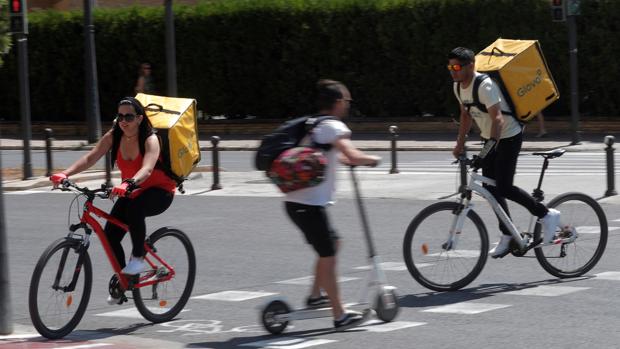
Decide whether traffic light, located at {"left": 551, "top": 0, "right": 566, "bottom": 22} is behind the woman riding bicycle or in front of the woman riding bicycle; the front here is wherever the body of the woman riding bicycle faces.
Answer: behind

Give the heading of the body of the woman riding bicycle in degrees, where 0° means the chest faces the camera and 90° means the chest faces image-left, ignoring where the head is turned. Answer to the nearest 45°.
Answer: approximately 45°

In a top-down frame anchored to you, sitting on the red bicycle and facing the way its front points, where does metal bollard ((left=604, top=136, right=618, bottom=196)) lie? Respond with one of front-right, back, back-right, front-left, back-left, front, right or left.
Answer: back

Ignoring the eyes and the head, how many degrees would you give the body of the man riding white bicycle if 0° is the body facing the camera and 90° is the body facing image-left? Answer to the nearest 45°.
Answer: approximately 45°

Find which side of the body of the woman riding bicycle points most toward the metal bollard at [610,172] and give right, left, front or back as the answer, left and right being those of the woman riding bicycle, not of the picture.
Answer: back

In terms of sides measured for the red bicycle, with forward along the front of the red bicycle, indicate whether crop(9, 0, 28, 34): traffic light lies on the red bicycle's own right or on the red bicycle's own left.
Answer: on the red bicycle's own right

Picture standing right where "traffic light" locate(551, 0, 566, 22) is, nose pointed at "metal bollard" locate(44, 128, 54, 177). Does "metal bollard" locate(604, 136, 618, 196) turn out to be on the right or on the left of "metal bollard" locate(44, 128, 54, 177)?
left

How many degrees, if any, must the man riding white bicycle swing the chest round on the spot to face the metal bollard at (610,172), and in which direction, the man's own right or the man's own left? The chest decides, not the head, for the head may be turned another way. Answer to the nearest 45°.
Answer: approximately 135° to the man's own right
